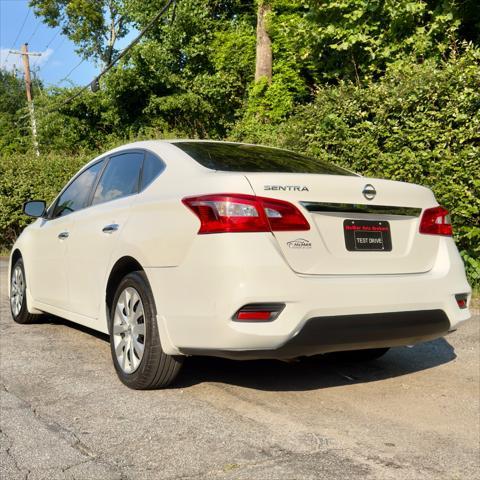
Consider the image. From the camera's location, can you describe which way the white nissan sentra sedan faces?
facing away from the viewer and to the left of the viewer

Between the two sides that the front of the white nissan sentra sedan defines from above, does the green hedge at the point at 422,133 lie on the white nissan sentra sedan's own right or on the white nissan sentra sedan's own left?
on the white nissan sentra sedan's own right

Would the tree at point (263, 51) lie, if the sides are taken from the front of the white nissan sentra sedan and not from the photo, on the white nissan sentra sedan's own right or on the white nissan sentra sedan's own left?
on the white nissan sentra sedan's own right

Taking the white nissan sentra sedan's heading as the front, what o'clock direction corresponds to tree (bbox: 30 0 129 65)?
The tree is roughly at 1 o'clock from the white nissan sentra sedan.
